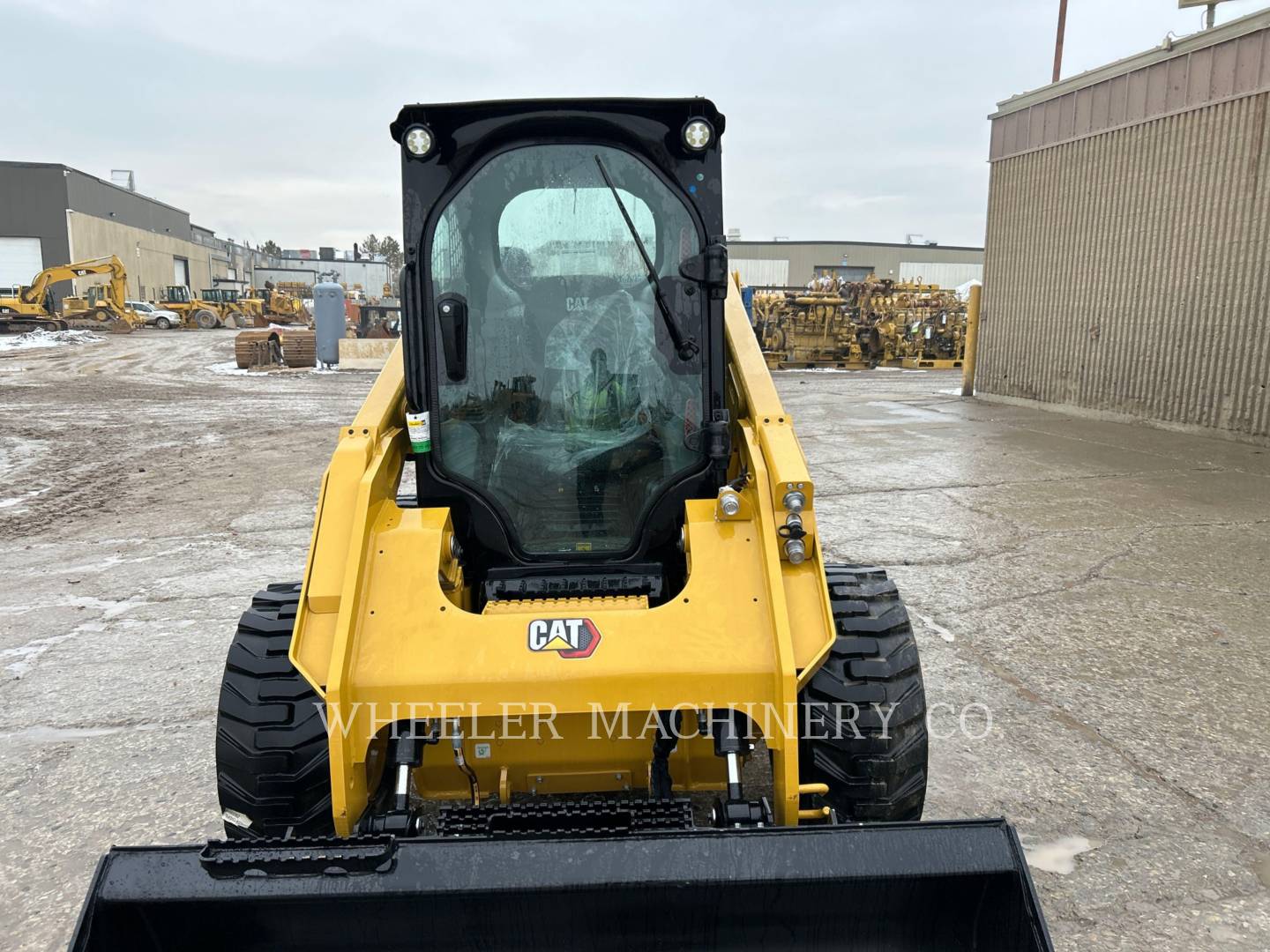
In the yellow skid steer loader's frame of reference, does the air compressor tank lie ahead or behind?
behind

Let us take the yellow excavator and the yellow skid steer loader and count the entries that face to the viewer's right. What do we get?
1

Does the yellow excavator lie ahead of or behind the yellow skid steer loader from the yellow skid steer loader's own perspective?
behind

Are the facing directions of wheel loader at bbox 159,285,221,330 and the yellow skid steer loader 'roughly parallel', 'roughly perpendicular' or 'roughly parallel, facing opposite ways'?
roughly perpendicular

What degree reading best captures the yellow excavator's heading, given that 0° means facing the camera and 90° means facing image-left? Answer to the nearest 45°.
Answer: approximately 270°

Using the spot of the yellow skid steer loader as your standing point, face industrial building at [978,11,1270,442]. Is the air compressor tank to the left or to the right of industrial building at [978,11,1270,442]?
left

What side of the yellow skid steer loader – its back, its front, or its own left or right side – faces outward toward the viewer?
front

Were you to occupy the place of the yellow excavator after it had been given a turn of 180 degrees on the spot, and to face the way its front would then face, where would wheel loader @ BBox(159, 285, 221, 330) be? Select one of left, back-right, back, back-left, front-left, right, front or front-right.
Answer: back-right

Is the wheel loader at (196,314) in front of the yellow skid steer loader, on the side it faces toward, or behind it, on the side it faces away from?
behind
